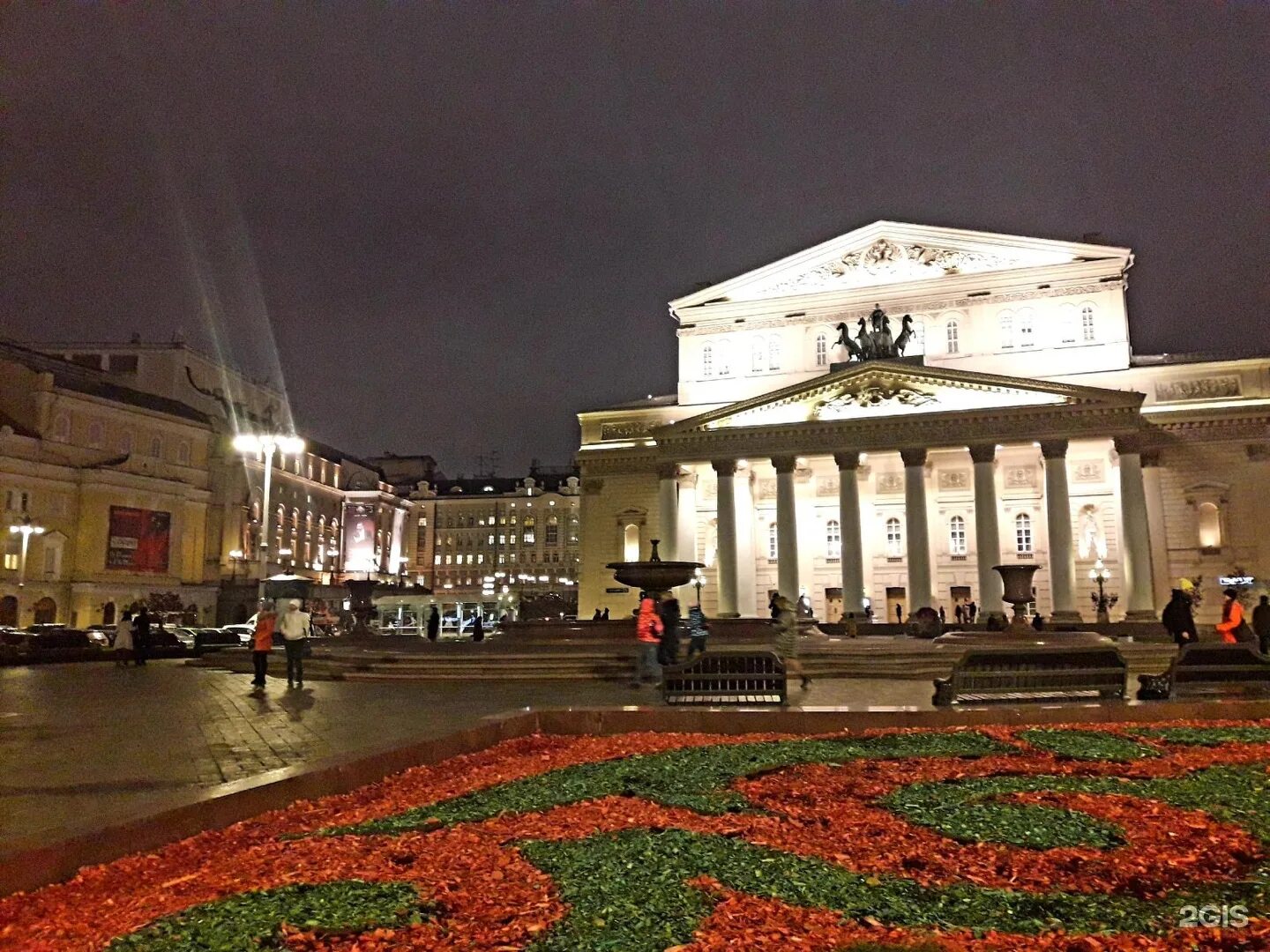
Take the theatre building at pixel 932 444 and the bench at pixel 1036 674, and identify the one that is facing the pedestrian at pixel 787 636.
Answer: the theatre building

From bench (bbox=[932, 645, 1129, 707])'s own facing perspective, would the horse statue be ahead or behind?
behind

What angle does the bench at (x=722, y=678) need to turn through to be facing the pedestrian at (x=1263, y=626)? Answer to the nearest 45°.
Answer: approximately 135° to its left

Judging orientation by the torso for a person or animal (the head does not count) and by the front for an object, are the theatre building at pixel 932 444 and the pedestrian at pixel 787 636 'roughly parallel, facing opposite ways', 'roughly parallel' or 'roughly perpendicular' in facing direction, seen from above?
roughly perpendicular

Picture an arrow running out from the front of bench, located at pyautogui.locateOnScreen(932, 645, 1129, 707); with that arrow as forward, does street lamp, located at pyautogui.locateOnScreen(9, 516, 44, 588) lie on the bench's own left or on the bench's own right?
on the bench's own right

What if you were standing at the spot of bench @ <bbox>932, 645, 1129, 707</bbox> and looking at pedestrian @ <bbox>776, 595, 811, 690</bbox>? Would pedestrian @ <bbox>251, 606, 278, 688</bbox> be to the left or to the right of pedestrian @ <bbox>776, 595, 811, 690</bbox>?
left

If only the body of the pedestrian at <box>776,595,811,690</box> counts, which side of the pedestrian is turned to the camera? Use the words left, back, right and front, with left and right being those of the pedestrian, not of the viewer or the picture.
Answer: left

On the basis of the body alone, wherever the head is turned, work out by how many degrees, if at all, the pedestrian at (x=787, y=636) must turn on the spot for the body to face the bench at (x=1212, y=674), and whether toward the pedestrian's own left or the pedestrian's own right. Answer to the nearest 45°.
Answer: approximately 135° to the pedestrian's own left
